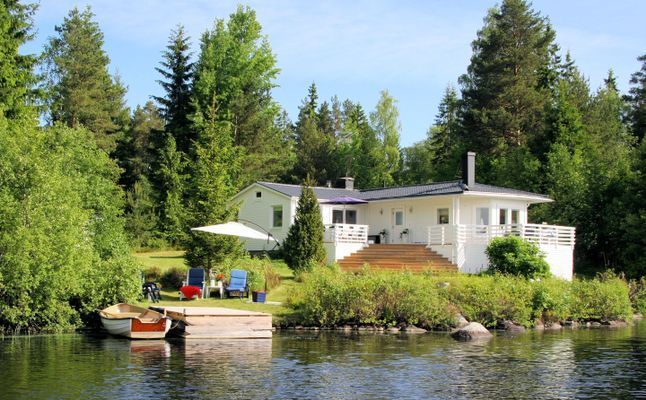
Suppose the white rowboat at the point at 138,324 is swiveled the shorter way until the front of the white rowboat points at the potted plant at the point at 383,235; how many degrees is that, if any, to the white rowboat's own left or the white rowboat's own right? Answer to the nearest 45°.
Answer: approximately 90° to the white rowboat's own right

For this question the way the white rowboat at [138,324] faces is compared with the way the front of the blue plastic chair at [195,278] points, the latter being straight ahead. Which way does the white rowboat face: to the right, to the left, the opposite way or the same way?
to the right

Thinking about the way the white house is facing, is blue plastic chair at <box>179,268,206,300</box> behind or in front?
in front

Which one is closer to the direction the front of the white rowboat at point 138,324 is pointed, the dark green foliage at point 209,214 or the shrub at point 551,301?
the dark green foliage

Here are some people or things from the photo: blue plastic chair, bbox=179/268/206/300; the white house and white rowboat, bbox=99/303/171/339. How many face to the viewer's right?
0

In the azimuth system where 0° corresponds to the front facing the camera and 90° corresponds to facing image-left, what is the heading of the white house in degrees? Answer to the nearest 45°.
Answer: approximately 45°

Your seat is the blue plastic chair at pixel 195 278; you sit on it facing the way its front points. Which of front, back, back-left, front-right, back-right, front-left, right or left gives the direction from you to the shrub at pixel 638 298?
back-left

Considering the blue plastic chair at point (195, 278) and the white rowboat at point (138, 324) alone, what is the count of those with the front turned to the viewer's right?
0

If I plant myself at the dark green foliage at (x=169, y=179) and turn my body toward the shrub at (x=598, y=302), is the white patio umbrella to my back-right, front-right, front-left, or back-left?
front-right

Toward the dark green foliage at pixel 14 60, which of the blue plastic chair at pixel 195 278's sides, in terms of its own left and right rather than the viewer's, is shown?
right

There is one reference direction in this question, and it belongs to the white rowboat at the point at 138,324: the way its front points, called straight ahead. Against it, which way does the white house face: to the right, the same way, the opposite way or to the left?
to the left

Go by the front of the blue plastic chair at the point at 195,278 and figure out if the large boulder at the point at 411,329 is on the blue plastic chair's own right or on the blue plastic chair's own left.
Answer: on the blue plastic chair's own left

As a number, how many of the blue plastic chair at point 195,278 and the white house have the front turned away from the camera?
0

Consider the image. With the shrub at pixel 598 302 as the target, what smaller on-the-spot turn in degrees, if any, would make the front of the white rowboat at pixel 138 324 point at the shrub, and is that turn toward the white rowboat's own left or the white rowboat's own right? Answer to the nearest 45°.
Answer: approximately 135° to the white rowboat's own right

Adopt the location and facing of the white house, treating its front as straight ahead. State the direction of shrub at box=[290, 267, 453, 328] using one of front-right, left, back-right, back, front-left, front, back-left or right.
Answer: front-left

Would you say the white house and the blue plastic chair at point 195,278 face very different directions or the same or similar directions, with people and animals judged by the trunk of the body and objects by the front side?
same or similar directions

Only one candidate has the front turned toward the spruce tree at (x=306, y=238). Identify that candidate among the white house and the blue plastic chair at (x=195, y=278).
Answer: the white house

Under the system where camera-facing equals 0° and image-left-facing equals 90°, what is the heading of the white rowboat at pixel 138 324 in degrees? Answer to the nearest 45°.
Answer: approximately 135°
